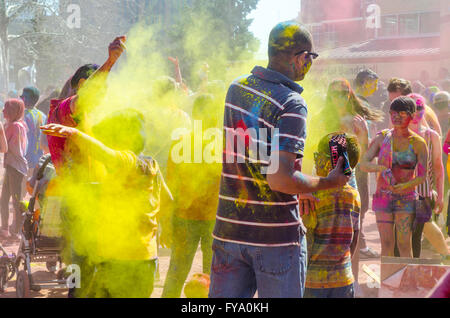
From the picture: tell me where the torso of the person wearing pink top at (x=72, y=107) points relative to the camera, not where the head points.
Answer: to the viewer's right

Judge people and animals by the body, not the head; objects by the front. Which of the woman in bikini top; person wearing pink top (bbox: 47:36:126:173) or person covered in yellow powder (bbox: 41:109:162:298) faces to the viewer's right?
the person wearing pink top

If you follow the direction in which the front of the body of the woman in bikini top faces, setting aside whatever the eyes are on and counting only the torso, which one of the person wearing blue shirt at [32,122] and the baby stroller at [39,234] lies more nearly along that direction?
the baby stroller

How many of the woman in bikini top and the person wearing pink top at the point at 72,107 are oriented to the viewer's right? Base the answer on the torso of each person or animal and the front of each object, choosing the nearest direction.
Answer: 1

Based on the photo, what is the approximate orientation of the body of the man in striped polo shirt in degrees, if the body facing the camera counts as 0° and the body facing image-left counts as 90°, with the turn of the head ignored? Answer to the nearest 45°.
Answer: approximately 225°

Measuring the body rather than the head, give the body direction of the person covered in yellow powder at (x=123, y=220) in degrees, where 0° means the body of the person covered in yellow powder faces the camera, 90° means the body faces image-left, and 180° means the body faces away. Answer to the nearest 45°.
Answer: approximately 135°

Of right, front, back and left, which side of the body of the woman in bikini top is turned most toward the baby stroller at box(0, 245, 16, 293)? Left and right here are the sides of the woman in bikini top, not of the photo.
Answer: right
